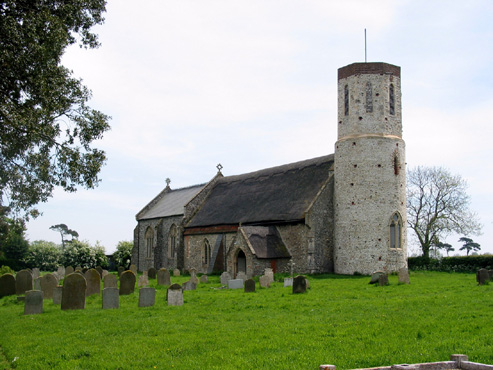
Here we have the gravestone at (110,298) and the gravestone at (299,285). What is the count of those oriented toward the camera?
2

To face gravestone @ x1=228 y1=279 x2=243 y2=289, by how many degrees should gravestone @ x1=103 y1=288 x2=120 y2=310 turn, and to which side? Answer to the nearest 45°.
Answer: approximately 135° to its left

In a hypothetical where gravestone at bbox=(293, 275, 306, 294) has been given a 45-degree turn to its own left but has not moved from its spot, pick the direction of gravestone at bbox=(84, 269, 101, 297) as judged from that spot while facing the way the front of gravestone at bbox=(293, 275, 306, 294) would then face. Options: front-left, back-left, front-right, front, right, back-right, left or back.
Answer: back-right

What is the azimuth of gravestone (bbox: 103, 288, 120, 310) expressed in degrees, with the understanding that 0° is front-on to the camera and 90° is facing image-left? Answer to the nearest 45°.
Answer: approximately 0°

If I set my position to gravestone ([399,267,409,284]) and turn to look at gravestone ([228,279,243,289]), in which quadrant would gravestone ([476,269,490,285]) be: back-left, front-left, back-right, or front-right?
back-left

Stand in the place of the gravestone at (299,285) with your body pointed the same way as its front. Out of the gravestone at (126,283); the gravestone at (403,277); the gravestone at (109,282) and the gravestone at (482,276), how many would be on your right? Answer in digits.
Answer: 2

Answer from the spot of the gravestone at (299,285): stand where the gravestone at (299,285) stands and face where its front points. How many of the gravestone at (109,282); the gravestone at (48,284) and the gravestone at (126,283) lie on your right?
3

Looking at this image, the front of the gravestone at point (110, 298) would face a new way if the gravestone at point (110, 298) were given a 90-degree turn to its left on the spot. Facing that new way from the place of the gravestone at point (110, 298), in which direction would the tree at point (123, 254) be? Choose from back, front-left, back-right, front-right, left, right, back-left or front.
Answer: left

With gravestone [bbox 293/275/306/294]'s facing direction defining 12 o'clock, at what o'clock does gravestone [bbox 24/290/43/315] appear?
gravestone [bbox 24/290/43/315] is roughly at 2 o'clock from gravestone [bbox 293/275/306/294].

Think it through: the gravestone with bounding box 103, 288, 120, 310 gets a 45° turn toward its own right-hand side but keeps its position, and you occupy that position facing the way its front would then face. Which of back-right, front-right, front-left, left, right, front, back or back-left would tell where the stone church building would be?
back

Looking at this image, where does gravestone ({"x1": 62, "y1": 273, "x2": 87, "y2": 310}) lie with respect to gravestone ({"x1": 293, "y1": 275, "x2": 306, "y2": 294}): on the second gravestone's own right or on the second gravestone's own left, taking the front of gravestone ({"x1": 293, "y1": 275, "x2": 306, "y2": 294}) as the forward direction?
on the second gravestone's own right

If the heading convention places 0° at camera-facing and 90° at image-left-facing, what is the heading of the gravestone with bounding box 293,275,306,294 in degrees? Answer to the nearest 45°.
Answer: approximately 0°

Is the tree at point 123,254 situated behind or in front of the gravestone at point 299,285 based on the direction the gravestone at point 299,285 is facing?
behind
